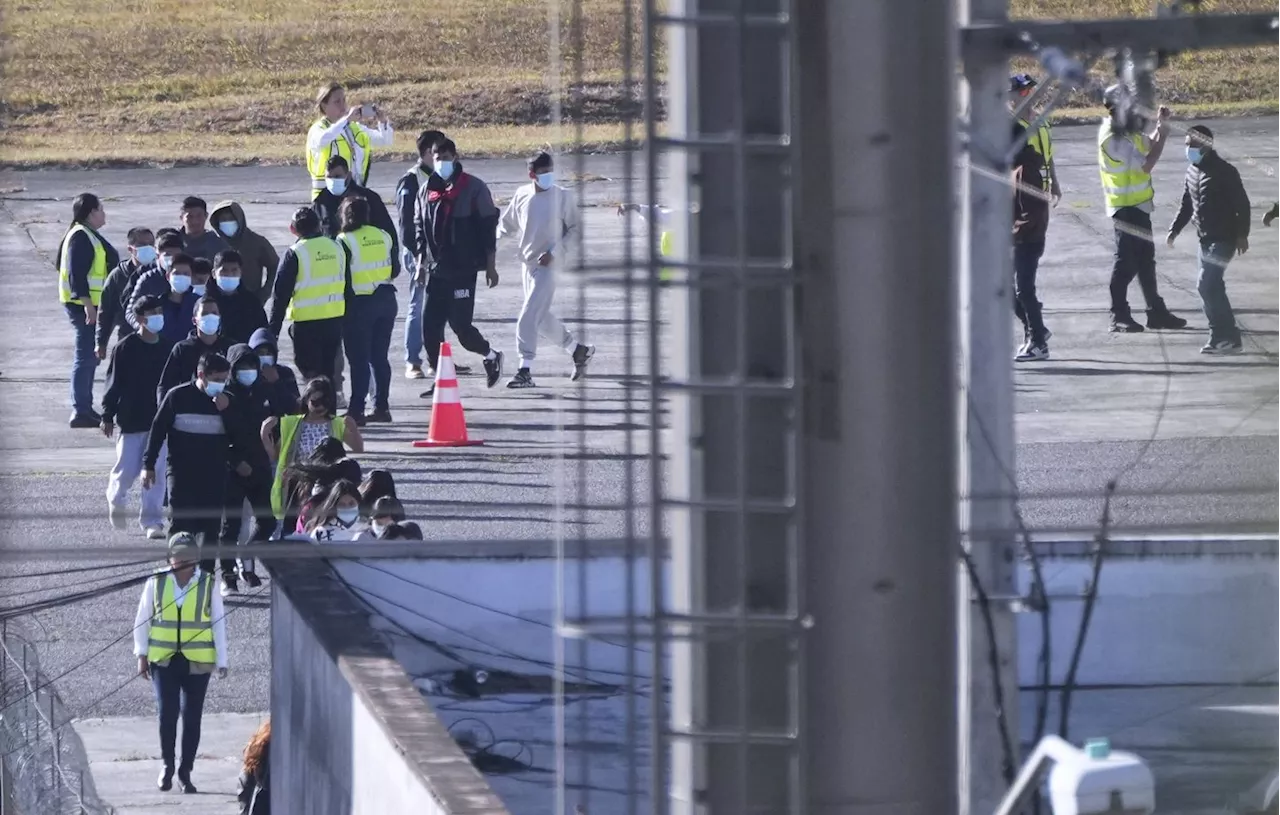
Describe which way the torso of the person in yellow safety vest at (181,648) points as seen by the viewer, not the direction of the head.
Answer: toward the camera

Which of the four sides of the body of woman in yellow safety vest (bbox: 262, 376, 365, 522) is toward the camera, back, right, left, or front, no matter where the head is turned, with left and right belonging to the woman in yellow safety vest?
front

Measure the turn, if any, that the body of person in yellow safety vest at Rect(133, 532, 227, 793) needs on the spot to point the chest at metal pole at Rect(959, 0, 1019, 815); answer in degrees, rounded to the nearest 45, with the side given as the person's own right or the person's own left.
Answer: approximately 45° to the person's own left

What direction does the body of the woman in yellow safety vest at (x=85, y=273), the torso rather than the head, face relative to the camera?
to the viewer's right

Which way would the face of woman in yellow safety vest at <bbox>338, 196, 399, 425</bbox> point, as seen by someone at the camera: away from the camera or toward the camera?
away from the camera

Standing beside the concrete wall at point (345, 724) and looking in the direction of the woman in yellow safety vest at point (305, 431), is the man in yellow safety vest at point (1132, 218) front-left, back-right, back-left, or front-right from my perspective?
front-right

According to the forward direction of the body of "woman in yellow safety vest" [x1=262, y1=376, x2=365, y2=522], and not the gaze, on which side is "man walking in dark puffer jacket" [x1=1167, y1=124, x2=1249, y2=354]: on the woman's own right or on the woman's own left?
on the woman's own left

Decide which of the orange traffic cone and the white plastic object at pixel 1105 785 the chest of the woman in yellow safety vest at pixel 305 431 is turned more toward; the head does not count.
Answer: the white plastic object

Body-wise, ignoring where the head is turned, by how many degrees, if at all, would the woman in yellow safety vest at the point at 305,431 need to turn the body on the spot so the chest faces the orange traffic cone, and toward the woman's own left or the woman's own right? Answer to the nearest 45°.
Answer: approximately 135° to the woman's own left

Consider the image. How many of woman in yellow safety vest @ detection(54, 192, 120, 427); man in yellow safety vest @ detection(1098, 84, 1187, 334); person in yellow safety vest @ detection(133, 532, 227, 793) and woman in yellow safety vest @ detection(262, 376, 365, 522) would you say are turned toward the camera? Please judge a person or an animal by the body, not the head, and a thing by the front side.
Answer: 2

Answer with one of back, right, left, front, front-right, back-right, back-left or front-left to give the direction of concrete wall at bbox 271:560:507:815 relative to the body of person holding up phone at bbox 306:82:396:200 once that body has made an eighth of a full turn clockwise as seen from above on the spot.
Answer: front

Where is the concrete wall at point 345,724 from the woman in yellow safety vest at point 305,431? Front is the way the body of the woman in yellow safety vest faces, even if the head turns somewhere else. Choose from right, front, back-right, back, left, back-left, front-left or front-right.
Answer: front

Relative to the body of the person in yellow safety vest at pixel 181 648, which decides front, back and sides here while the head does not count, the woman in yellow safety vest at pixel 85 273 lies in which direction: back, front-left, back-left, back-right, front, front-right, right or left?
back
